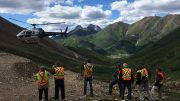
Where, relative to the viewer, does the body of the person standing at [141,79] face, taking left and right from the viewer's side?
facing away from the viewer and to the left of the viewer

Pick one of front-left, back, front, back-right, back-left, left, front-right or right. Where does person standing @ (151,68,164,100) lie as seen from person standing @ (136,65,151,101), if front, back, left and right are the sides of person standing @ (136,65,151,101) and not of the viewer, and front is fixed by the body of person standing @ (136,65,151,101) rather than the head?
right
